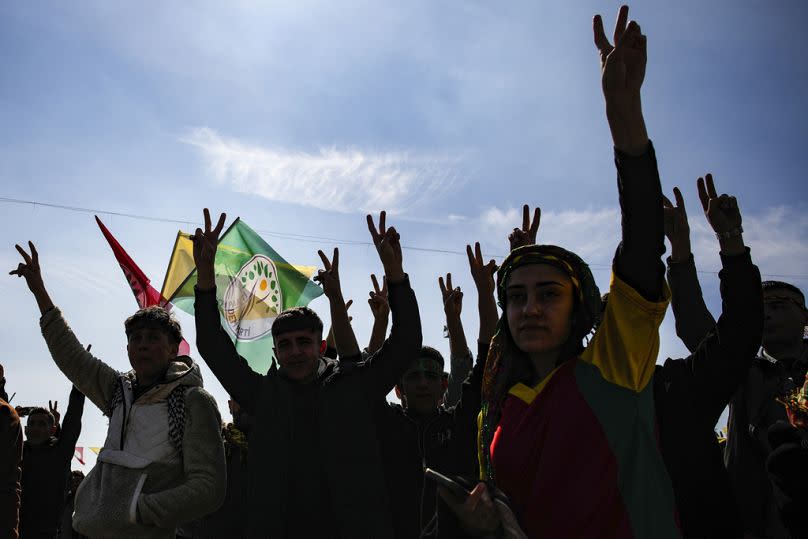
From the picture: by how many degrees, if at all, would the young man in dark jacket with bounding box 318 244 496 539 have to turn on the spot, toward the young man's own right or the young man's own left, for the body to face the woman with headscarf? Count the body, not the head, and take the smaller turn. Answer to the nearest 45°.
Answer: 0° — they already face them

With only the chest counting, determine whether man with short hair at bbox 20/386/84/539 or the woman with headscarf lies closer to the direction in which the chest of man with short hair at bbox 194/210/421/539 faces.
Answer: the woman with headscarf

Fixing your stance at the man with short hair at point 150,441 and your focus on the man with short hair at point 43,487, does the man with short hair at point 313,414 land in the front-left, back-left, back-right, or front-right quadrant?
back-right

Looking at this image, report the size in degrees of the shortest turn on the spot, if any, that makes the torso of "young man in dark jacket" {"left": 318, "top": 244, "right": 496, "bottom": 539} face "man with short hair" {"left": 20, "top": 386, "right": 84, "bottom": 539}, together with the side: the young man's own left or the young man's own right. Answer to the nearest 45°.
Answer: approximately 135° to the young man's own right

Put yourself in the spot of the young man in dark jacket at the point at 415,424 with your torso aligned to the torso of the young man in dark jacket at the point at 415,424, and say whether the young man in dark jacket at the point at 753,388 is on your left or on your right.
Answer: on your left

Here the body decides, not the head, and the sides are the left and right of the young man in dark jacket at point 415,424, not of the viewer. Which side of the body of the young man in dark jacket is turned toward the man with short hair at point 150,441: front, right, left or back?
right
